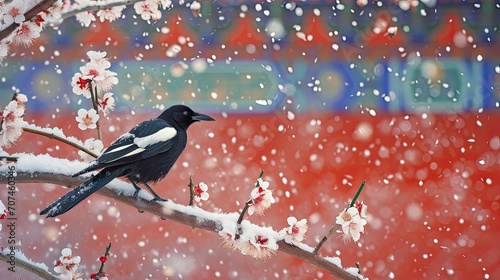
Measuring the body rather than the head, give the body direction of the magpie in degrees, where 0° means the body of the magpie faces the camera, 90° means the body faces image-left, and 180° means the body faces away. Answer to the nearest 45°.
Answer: approximately 270°
